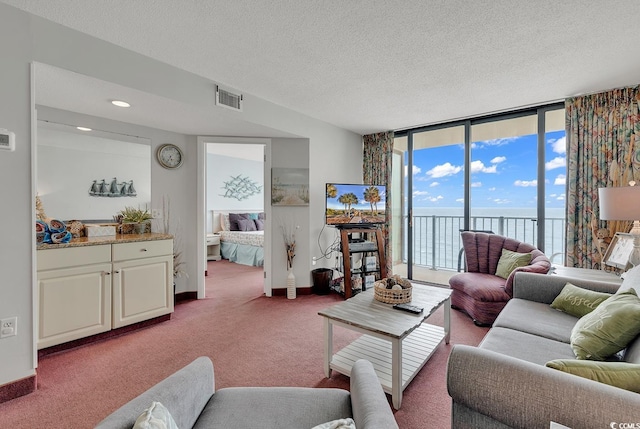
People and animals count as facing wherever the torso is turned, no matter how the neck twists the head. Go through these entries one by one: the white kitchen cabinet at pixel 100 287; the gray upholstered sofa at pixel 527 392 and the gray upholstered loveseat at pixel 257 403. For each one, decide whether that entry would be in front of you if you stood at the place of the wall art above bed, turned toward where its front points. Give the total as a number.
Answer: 3

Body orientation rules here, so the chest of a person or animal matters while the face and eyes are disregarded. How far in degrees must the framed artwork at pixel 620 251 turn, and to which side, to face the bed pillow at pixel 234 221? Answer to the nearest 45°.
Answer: approximately 45° to its right

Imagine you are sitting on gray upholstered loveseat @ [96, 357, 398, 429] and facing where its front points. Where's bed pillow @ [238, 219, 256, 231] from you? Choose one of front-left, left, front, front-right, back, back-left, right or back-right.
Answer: front

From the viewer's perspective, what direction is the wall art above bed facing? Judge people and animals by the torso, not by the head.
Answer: toward the camera

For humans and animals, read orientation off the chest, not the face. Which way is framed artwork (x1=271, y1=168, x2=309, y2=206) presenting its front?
toward the camera

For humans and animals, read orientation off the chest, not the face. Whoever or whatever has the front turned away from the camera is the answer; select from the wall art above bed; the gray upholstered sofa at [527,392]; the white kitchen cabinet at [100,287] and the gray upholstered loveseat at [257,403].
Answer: the gray upholstered loveseat at [257,403]

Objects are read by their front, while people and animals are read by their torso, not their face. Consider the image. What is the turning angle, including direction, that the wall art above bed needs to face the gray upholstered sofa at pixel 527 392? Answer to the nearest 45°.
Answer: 0° — it already faces it

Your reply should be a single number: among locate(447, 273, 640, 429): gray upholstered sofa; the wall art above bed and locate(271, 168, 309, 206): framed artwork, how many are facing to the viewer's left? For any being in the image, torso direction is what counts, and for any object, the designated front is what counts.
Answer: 1

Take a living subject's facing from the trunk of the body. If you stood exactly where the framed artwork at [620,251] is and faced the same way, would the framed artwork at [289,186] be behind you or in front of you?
in front

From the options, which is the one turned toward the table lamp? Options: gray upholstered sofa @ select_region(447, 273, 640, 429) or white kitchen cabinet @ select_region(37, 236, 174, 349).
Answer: the white kitchen cabinet

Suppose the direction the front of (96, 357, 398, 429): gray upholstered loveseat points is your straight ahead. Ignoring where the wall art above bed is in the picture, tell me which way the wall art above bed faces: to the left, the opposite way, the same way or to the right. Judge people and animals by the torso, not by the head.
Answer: the opposite way

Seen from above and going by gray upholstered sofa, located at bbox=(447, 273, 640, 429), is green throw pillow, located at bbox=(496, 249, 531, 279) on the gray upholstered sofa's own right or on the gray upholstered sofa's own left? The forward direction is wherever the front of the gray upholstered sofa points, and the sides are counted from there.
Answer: on the gray upholstered sofa's own right

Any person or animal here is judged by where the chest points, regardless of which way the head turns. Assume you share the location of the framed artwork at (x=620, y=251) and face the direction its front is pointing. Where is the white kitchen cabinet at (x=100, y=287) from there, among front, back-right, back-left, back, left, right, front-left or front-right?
front

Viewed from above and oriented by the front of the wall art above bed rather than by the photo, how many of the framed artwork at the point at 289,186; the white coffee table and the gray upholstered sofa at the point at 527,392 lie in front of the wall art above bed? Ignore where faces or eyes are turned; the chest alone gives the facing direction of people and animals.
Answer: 3

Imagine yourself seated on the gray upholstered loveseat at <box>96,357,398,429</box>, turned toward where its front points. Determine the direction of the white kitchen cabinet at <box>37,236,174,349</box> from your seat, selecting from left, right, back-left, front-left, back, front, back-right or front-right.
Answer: front-left

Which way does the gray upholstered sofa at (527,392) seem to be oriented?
to the viewer's left

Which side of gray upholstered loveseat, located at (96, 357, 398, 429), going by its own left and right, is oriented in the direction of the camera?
back

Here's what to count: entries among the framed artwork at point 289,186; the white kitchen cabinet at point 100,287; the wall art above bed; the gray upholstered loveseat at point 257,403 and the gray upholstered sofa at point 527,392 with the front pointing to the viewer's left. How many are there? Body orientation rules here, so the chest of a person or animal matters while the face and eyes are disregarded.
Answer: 1

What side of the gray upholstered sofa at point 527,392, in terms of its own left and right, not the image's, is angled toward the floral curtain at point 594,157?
right
